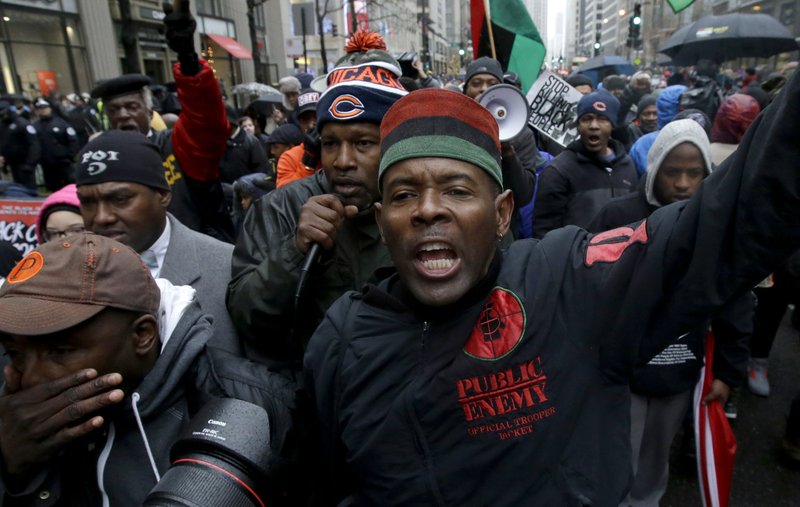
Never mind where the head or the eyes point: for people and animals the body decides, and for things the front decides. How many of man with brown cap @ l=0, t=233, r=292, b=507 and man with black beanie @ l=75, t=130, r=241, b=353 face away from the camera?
0

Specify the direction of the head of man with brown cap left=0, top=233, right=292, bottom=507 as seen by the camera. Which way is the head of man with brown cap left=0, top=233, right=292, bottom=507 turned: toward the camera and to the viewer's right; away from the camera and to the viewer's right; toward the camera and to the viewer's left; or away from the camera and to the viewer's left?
toward the camera and to the viewer's left

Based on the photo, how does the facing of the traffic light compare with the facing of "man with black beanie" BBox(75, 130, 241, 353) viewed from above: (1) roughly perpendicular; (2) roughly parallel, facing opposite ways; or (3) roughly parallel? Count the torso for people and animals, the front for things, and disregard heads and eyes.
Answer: roughly parallel

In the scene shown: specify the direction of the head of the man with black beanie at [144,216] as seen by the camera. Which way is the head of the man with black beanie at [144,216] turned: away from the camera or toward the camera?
toward the camera

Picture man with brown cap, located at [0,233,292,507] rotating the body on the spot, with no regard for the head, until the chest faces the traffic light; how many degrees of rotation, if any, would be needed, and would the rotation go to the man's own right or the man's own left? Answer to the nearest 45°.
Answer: approximately 180°

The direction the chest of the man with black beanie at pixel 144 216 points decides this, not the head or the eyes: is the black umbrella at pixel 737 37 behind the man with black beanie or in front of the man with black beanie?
behind

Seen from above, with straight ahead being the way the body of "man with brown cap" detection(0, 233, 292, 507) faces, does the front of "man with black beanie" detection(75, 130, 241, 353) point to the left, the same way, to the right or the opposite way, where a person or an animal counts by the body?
the same way

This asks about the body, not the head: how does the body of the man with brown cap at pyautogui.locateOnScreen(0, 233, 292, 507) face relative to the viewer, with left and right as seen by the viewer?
facing the viewer and to the left of the viewer

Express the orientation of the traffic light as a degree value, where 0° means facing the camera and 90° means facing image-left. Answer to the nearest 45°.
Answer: approximately 0°

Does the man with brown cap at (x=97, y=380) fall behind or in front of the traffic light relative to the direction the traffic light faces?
in front

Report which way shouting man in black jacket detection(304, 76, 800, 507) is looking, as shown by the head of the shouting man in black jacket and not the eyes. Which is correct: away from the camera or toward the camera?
toward the camera

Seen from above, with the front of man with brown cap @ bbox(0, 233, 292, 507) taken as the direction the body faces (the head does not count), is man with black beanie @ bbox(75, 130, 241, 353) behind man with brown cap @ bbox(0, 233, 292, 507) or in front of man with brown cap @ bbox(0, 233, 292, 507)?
behind

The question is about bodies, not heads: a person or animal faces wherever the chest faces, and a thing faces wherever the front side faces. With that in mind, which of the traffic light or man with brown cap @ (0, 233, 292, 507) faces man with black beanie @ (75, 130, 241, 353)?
the traffic light

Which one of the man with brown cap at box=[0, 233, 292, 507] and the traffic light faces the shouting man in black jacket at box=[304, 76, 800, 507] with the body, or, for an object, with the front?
the traffic light

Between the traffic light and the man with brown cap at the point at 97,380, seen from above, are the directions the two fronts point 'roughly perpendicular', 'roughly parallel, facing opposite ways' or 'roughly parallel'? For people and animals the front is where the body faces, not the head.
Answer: roughly parallel

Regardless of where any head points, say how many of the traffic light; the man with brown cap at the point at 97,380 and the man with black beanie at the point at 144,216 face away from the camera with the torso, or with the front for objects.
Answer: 0
